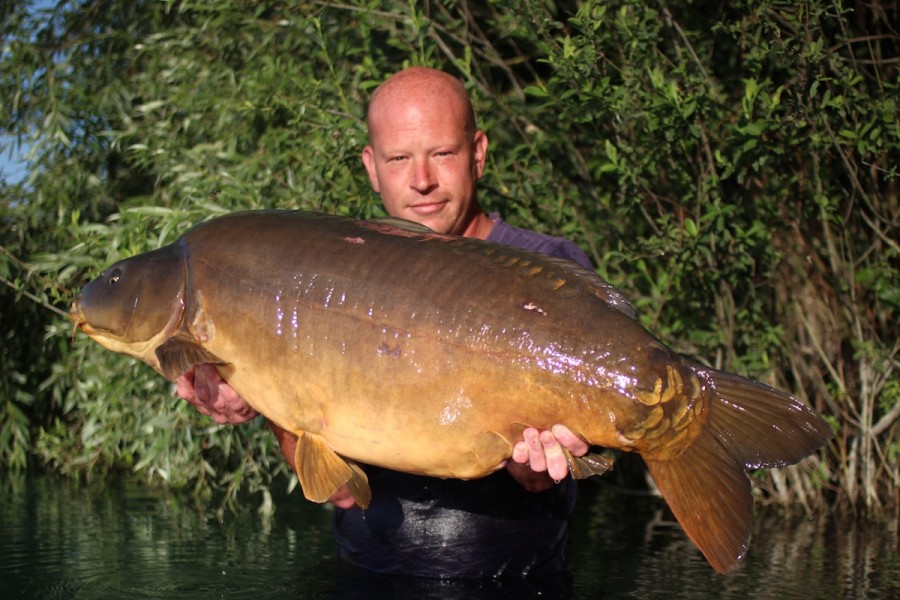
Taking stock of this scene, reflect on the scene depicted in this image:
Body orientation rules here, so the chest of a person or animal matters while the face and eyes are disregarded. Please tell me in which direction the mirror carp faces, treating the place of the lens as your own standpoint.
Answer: facing to the left of the viewer
